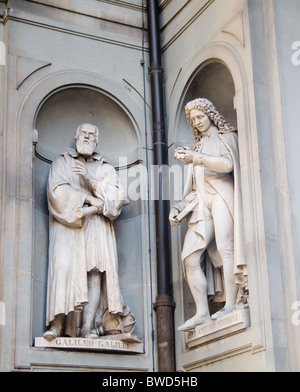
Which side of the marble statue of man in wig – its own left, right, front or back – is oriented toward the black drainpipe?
right

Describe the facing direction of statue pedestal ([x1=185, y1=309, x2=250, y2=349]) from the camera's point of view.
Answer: facing the viewer and to the left of the viewer
